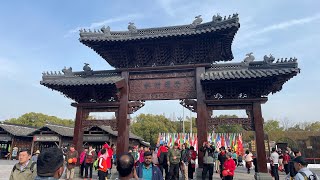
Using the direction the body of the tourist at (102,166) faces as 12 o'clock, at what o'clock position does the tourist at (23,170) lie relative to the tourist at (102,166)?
the tourist at (23,170) is roughly at 2 o'clock from the tourist at (102,166).

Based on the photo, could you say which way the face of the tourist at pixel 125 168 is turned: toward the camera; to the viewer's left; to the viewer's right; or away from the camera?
away from the camera

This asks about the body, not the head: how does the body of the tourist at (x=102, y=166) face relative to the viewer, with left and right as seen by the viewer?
facing the viewer and to the right of the viewer

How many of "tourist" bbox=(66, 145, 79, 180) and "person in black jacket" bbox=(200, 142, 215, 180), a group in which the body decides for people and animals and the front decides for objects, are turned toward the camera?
2

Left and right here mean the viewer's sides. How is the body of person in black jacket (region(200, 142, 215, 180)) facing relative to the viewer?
facing the viewer

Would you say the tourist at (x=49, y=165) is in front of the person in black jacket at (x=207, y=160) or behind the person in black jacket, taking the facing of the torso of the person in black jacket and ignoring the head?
in front

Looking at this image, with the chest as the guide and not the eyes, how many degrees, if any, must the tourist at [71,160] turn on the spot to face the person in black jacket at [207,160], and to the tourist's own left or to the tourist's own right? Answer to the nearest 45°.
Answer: approximately 45° to the tourist's own left

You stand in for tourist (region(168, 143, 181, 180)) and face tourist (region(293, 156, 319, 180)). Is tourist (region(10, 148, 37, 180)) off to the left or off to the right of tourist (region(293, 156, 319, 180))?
right

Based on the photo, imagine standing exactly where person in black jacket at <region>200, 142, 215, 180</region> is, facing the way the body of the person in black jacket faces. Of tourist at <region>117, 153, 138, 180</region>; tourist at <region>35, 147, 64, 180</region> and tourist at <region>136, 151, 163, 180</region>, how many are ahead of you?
3
